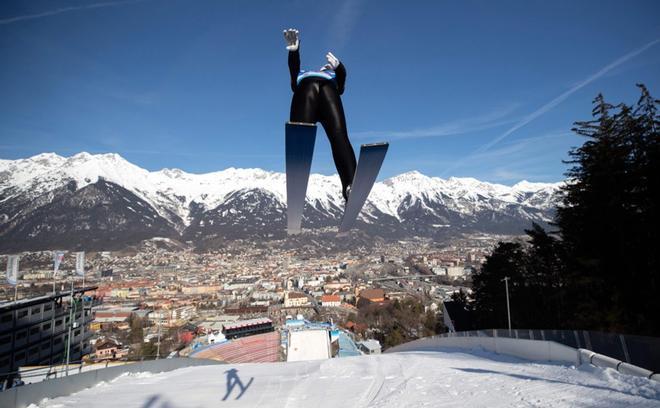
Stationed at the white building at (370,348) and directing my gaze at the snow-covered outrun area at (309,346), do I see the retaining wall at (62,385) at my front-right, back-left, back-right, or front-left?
front-left

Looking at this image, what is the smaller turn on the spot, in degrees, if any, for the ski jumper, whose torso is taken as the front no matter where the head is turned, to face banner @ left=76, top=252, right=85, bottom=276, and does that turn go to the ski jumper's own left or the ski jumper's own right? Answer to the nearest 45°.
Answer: approximately 45° to the ski jumper's own left

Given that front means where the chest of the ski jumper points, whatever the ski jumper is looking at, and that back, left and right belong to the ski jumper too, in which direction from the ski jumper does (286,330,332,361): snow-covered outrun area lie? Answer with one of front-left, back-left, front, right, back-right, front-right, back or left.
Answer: front

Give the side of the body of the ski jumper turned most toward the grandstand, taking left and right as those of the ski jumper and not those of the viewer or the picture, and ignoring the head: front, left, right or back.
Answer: front

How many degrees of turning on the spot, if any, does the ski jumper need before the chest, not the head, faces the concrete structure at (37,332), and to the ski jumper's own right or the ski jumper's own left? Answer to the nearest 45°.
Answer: approximately 45° to the ski jumper's own left

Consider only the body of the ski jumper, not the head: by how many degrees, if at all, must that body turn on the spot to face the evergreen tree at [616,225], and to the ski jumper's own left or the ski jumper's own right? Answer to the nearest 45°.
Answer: approximately 45° to the ski jumper's own right

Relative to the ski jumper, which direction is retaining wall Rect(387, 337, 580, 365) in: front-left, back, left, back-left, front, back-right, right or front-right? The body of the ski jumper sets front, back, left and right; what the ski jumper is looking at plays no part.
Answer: front-right

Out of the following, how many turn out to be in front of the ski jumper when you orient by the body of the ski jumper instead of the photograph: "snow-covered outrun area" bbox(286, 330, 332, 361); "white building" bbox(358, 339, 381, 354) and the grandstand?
3

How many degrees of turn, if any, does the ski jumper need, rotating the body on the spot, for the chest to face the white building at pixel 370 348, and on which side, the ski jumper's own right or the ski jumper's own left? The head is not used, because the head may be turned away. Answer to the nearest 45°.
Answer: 0° — they already face it

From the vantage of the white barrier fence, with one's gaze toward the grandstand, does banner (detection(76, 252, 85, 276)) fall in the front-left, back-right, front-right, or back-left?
front-left

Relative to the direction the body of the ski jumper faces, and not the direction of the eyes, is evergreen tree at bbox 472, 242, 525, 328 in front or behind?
in front

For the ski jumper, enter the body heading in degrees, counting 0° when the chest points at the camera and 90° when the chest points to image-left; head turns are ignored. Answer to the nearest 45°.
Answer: approximately 180°
